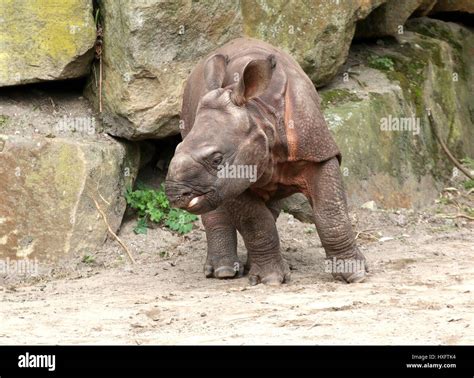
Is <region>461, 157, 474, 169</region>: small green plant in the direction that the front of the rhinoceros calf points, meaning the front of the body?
no

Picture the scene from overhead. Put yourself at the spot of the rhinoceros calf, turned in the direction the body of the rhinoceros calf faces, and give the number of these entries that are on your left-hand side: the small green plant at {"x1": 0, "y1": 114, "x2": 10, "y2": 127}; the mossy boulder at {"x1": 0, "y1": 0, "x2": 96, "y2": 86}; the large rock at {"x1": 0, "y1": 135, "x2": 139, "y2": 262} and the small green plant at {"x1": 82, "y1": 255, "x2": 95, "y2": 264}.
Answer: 0

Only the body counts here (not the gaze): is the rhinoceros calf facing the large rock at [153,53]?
no

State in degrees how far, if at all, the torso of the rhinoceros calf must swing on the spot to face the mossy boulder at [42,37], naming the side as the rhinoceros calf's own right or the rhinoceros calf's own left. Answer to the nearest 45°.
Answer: approximately 135° to the rhinoceros calf's own right

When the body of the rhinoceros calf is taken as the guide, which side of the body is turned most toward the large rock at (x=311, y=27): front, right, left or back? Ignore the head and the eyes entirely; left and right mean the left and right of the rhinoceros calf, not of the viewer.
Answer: back

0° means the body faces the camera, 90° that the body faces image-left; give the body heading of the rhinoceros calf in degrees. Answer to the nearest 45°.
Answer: approximately 0°

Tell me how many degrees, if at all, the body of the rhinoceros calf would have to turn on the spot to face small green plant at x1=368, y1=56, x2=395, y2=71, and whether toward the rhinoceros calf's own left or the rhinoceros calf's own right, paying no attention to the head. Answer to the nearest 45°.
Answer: approximately 180°
